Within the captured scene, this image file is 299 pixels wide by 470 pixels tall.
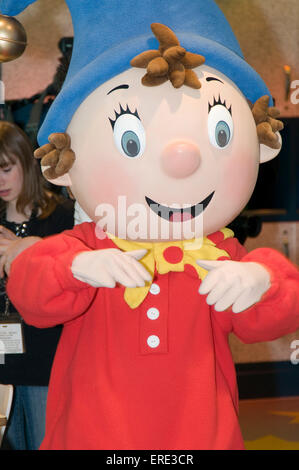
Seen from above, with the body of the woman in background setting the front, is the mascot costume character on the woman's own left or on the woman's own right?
on the woman's own left

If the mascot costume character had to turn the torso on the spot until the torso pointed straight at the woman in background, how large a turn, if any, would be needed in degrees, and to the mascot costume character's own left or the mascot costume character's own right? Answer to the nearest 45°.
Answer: approximately 135° to the mascot costume character's own right
